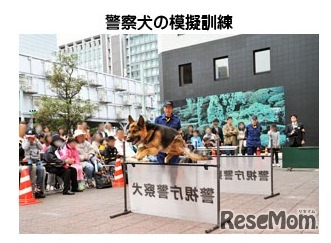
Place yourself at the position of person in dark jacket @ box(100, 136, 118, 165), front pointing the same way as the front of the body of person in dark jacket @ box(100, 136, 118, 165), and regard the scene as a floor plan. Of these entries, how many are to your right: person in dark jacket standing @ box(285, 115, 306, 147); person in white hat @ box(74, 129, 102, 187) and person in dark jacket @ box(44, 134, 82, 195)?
2

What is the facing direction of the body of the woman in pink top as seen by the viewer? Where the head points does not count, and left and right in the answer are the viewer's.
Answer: facing the viewer and to the right of the viewer

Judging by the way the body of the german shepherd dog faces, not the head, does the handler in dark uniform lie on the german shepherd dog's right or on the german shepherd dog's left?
on the german shepherd dog's right

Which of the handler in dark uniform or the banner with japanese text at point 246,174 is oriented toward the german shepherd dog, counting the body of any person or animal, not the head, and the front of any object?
the handler in dark uniform

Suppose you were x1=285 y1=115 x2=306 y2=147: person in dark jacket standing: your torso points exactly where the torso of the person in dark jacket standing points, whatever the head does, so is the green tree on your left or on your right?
on your right

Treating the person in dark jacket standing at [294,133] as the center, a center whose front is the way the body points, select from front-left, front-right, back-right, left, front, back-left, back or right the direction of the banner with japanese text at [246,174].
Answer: front

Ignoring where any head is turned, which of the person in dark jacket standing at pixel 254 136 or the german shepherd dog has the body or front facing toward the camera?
the person in dark jacket standing

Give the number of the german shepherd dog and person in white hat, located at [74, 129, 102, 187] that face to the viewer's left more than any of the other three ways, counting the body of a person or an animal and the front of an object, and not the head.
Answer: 1

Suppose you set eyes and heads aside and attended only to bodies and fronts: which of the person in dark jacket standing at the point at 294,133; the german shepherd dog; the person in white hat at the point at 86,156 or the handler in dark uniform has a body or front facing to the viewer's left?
the german shepherd dog
